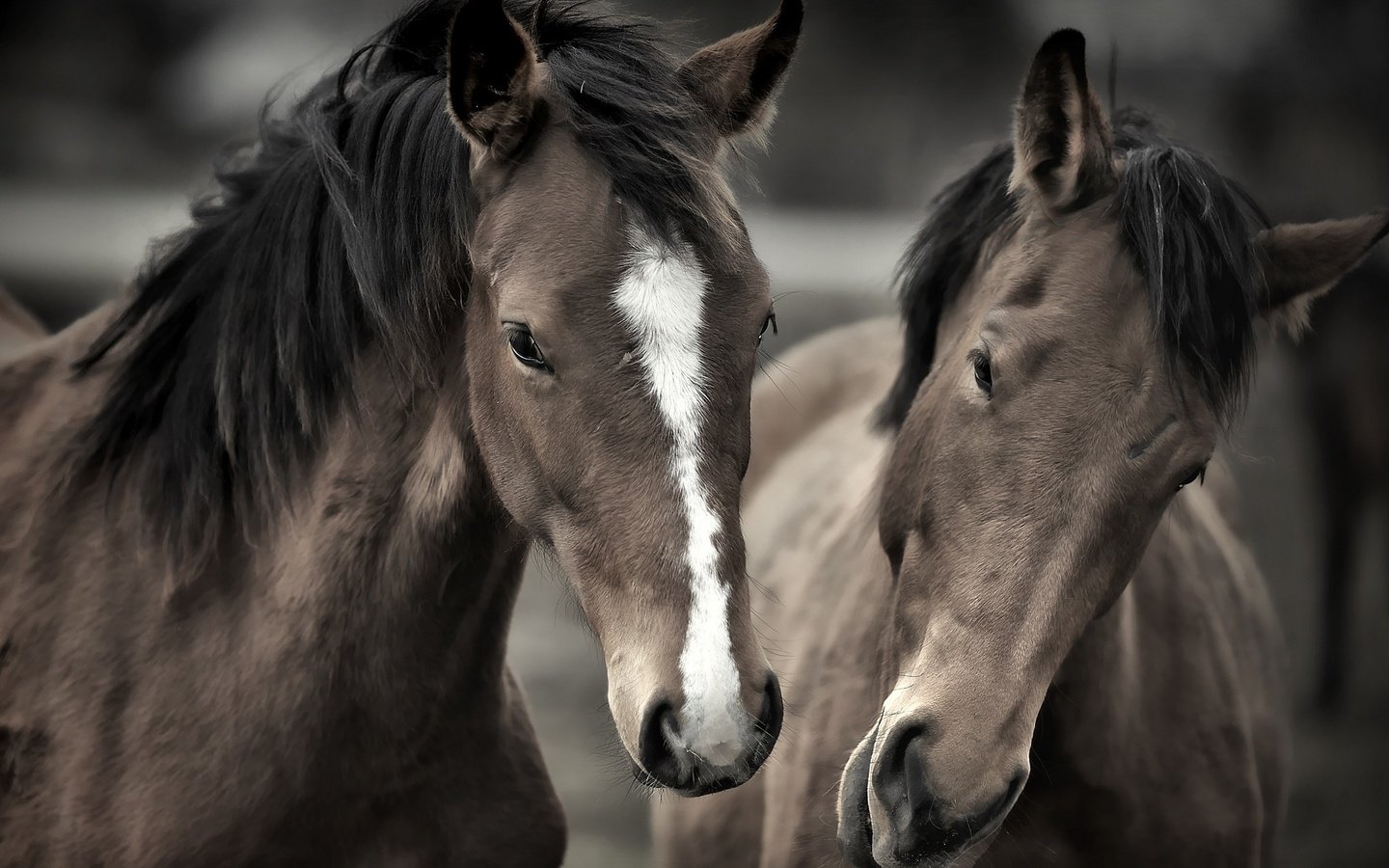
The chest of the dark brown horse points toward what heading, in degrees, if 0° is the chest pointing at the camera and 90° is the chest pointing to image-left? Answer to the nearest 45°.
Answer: approximately 315°

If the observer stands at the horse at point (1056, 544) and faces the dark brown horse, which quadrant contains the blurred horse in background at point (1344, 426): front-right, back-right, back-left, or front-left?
back-right

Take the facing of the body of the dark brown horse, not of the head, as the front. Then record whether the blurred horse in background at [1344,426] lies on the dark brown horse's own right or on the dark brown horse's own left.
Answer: on the dark brown horse's own left
